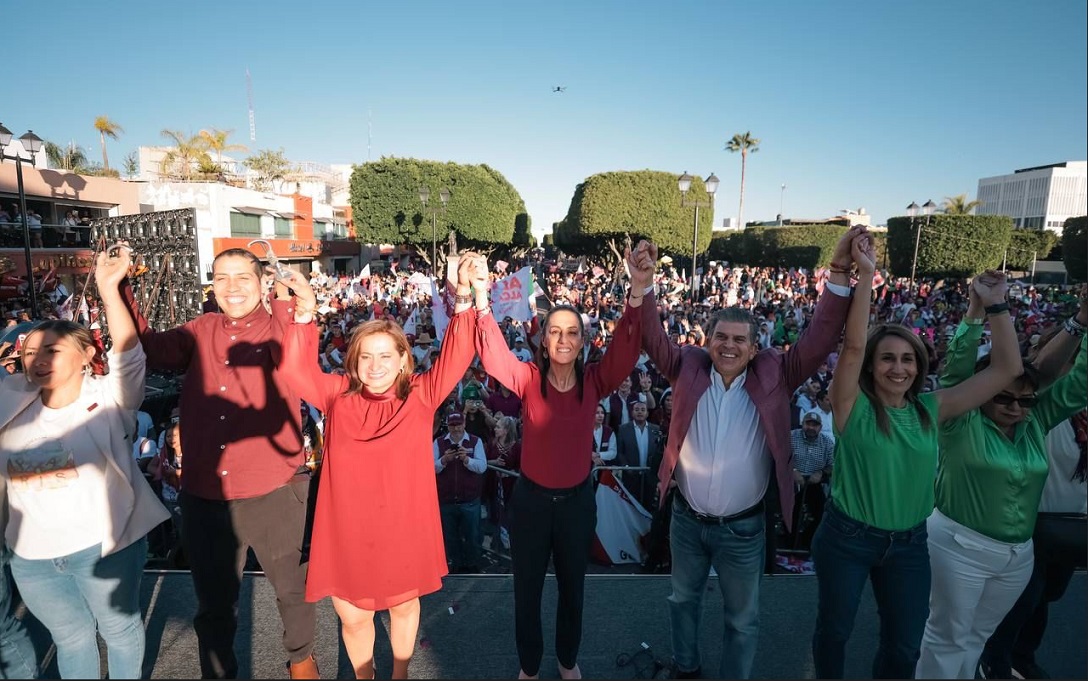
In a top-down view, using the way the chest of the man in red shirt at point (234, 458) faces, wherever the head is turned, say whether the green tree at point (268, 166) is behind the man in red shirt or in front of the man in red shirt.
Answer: behind

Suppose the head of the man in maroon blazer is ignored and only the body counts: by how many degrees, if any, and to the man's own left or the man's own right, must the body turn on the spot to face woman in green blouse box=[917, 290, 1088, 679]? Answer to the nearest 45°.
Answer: approximately 90° to the man's own left

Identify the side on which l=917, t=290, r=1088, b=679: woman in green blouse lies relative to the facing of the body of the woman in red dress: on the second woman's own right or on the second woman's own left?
on the second woman's own left

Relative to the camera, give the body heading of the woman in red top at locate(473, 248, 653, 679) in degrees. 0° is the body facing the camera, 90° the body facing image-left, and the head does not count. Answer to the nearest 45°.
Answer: approximately 0°

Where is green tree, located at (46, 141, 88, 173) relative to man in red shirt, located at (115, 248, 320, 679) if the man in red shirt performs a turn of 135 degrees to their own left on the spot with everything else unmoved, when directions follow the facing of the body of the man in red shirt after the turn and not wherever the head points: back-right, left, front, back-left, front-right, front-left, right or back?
front-left

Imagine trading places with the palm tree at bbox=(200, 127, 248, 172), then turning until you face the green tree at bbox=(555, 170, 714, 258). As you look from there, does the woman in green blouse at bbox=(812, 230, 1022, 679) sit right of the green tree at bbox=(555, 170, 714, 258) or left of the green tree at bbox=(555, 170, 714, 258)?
right

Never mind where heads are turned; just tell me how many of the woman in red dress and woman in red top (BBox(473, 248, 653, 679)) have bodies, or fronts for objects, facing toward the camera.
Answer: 2

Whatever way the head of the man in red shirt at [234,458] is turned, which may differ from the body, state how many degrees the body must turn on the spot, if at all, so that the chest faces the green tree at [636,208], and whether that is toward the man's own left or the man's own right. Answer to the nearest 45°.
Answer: approximately 135° to the man's own left

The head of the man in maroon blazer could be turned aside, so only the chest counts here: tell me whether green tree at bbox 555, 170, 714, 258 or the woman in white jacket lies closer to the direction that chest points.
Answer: the woman in white jacket

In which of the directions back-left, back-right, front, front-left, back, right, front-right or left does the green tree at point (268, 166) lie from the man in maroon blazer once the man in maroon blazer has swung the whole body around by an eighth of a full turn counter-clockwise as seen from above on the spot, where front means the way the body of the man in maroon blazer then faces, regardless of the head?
back

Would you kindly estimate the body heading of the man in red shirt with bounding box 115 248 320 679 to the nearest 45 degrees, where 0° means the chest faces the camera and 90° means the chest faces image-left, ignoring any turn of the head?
approximately 0°

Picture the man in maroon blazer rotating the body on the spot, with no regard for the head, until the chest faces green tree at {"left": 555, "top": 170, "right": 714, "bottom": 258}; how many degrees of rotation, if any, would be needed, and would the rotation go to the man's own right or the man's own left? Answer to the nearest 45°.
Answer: approximately 180°
